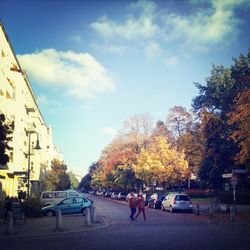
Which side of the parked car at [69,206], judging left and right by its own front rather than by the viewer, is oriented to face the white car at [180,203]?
back

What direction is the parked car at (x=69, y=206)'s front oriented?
to the viewer's left

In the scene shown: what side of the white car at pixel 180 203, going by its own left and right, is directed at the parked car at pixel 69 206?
left

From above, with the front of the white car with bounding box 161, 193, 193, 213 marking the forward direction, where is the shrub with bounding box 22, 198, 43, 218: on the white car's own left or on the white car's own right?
on the white car's own left

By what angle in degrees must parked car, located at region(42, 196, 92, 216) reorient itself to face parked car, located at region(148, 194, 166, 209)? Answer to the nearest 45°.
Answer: approximately 135° to its right

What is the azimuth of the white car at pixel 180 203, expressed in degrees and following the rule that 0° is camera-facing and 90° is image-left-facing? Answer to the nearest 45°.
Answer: approximately 135°

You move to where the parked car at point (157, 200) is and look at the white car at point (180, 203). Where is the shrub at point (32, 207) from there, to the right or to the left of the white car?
right

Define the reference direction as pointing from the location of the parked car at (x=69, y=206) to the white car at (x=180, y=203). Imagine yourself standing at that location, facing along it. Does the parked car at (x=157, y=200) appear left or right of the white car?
left

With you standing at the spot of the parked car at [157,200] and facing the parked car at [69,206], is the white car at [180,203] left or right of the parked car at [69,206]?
left

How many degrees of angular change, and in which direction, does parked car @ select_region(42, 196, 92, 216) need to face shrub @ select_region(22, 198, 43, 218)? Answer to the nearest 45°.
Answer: approximately 45° to its left
